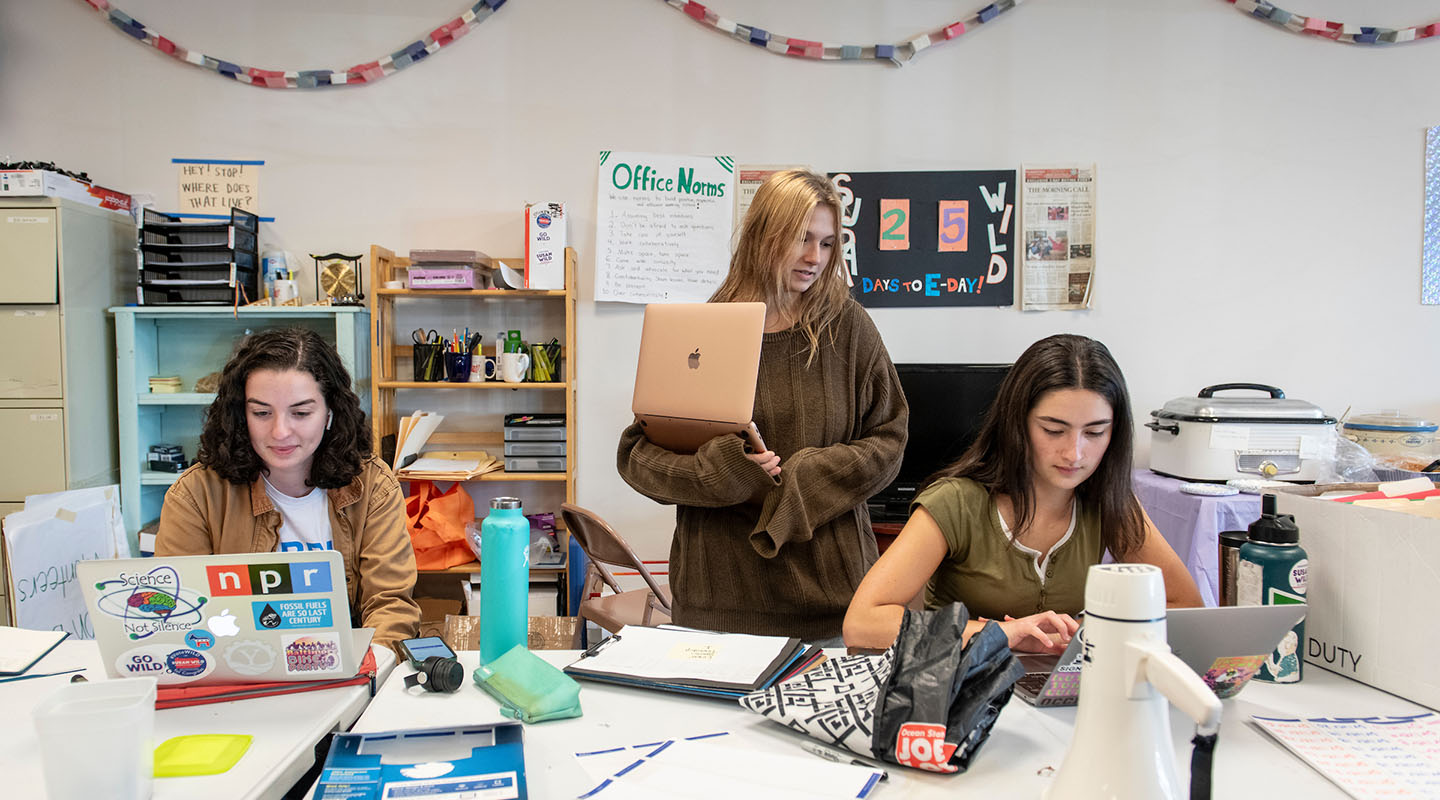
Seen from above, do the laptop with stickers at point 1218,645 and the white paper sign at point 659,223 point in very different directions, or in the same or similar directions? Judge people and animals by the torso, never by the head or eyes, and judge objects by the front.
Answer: very different directions

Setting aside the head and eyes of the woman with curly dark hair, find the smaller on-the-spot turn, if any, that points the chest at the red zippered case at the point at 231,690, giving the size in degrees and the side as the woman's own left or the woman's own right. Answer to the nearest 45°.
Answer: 0° — they already face it

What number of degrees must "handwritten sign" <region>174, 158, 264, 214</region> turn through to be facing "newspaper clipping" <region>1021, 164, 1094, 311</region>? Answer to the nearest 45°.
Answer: approximately 45° to its left

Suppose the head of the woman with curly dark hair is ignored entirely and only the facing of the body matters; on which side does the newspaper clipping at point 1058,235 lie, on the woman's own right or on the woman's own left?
on the woman's own left

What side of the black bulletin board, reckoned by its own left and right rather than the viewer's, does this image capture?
front

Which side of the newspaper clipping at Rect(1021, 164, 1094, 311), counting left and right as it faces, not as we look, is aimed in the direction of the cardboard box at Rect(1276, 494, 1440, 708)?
front

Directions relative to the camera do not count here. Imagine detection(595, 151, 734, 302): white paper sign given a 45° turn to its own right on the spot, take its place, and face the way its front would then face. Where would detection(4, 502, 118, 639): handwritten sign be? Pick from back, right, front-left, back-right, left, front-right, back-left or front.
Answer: front

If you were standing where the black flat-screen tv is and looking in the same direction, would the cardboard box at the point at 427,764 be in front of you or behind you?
in front

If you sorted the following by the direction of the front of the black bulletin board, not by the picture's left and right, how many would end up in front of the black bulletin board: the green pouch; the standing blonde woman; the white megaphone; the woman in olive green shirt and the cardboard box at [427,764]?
5

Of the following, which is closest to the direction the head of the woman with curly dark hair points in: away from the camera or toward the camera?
toward the camera

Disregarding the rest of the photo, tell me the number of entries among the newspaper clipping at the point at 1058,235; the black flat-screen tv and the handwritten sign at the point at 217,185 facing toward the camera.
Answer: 3

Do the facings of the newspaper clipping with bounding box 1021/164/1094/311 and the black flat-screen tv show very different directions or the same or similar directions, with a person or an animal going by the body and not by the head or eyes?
same or similar directions

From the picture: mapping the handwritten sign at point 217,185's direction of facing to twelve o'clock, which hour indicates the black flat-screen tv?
The black flat-screen tv is roughly at 10 o'clock from the handwritten sign.

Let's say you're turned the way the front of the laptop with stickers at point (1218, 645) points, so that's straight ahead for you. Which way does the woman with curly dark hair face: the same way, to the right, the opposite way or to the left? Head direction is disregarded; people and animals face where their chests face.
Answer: the opposite way

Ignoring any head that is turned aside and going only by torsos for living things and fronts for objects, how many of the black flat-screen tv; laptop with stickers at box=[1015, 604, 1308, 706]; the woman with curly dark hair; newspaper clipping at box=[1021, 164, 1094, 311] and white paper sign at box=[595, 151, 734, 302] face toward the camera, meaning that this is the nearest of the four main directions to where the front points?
4

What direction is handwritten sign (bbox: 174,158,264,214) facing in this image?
toward the camera
